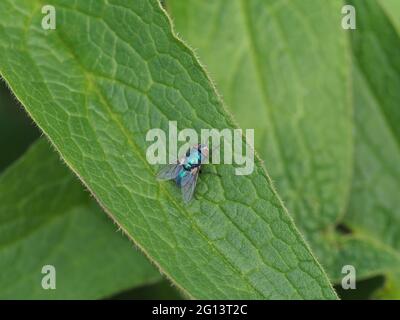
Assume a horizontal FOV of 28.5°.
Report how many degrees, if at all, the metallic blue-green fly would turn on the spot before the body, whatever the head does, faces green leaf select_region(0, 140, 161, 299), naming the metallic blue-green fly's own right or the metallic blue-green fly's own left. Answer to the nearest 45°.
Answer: approximately 90° to the metallic blue-green fly's own left

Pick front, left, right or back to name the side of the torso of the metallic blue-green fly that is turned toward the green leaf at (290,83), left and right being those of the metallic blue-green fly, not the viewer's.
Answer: front

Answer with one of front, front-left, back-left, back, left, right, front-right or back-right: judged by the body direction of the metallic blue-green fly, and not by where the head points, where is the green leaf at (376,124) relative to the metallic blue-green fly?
front

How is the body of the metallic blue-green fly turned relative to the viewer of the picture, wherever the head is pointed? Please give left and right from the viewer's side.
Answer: facing away from the viewer and to the right of the viewer
